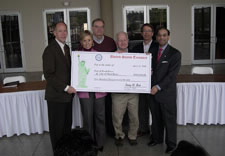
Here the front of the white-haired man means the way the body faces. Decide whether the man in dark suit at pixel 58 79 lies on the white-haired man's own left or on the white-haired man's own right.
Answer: on the white-haired man's own right

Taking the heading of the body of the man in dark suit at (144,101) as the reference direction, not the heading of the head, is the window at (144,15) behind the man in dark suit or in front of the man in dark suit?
behind

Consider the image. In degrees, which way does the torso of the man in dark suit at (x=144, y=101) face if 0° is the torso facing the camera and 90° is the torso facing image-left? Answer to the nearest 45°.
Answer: approximately 0°

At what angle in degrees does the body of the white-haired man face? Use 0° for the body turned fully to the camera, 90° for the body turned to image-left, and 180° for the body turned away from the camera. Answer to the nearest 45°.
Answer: approximately 0°

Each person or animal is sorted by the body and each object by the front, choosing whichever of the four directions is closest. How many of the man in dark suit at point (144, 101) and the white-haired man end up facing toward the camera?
2

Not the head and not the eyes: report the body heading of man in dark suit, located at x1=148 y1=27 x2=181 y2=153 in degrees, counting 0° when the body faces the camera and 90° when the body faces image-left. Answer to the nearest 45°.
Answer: approximately 45°

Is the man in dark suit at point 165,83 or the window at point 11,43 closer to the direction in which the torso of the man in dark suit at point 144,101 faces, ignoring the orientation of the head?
the man in dark suit

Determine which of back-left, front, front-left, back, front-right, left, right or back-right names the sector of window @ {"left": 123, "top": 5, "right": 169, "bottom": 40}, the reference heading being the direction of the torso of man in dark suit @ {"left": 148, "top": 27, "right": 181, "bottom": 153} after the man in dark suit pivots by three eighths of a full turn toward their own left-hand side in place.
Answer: left

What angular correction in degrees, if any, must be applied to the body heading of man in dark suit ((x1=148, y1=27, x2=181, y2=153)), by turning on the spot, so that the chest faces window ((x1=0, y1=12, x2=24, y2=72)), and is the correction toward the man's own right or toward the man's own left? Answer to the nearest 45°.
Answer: approximately 90° to the man's own right

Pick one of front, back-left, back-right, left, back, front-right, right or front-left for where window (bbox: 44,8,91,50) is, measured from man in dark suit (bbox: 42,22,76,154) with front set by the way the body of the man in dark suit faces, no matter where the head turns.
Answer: back-left
